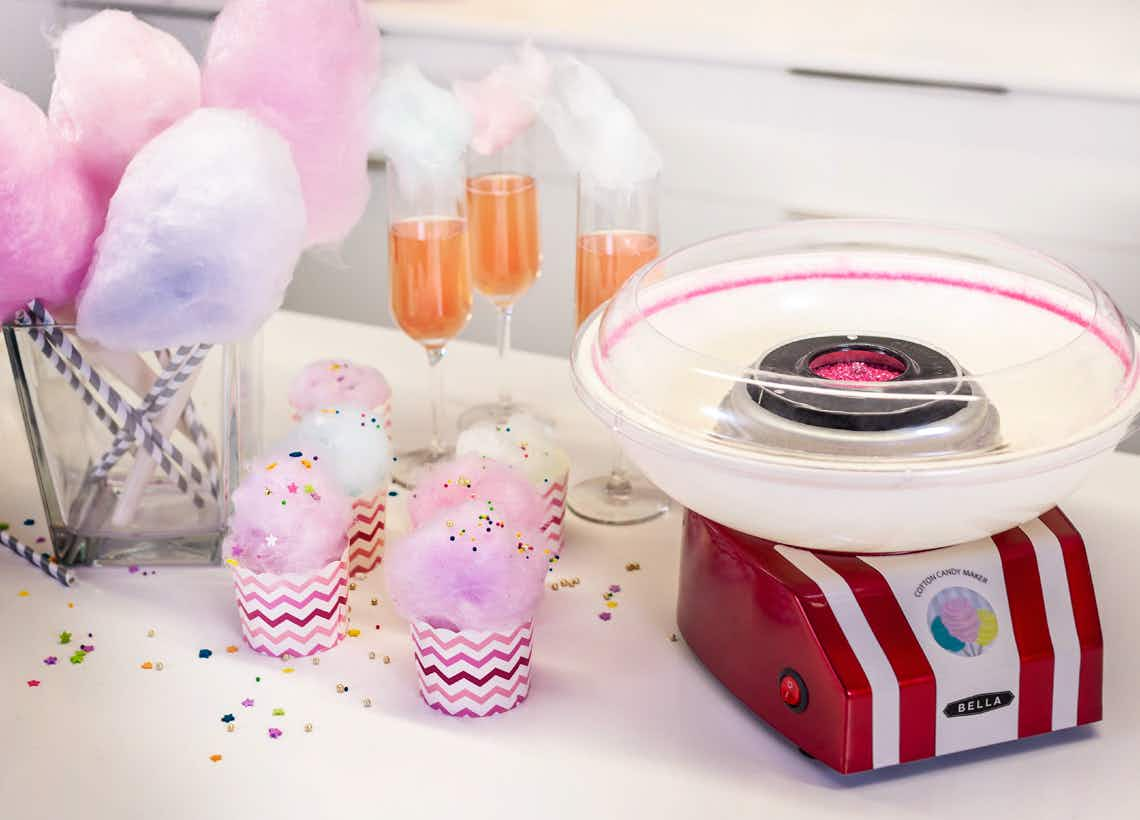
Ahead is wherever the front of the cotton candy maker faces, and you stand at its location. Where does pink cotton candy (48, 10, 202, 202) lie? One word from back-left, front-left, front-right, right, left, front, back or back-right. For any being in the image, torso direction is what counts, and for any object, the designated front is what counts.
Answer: back-right

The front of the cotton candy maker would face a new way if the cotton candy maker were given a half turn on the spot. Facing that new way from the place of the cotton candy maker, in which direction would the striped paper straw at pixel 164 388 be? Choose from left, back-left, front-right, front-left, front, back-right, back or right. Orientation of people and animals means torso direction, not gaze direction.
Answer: front-left

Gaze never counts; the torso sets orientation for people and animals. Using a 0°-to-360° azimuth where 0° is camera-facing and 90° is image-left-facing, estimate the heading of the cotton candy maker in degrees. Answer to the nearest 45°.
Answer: approximately 315°

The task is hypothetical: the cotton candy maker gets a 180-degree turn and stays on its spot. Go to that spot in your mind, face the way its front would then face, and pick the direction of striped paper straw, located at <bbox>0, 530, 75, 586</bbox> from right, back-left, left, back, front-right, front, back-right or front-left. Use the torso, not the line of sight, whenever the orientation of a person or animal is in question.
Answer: front-left

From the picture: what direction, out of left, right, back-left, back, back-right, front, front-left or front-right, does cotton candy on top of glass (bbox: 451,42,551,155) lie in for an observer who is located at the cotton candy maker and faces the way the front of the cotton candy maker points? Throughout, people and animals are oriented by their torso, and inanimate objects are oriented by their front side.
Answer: back

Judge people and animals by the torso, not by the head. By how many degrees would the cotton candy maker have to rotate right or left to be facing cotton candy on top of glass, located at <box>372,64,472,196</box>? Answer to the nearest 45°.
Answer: approximately 180°
